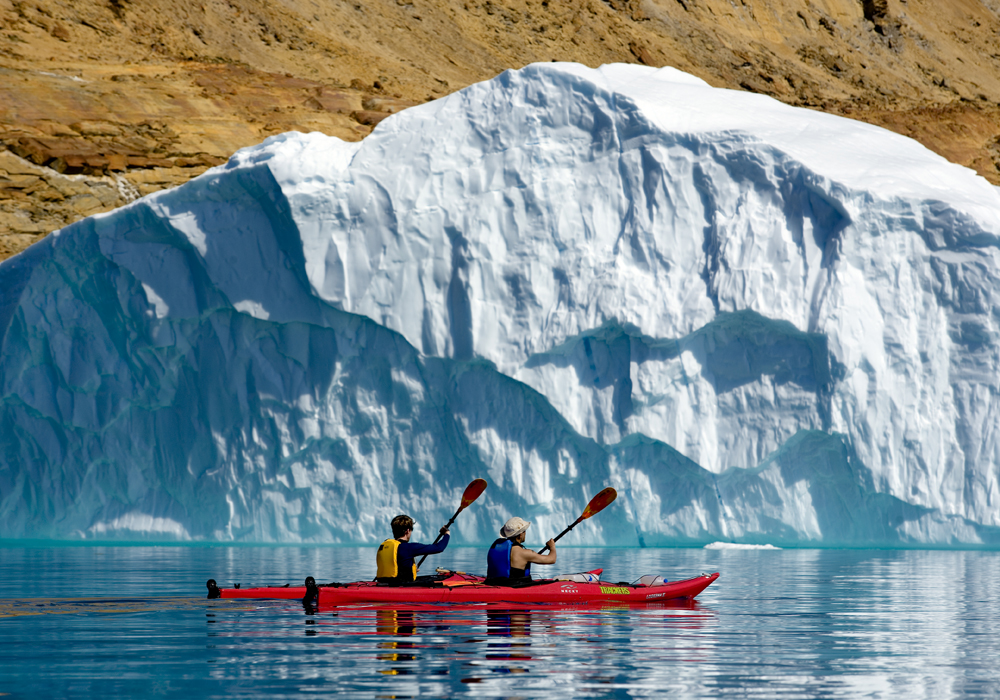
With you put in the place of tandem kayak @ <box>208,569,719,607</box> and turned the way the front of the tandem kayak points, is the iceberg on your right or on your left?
on your left

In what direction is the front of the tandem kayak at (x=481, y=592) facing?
to the viewer's right
